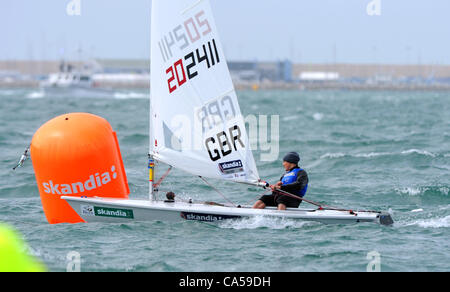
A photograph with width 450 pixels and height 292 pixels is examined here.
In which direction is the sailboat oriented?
to the viewer's left

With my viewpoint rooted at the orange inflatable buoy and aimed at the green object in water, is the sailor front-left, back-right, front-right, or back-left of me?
back-left

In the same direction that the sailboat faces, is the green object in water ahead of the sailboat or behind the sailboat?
ahead

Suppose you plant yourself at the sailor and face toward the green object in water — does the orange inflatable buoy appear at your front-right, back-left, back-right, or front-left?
front-right

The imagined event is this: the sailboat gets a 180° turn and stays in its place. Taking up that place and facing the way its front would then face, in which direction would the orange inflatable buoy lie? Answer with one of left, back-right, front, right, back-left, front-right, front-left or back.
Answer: back
